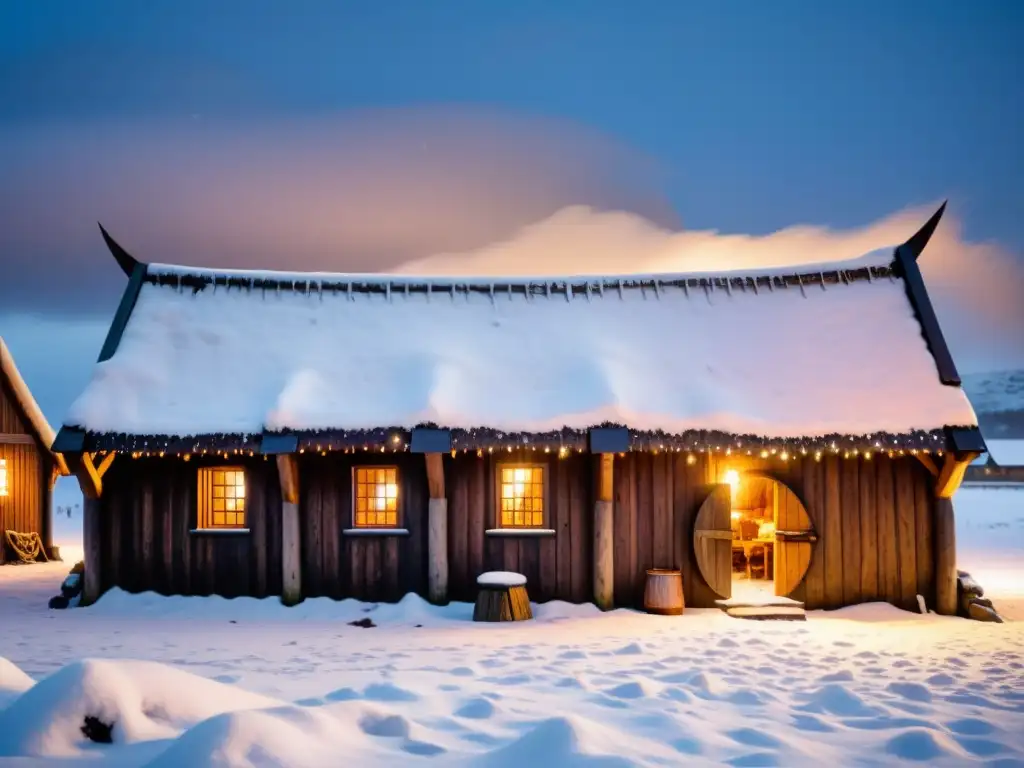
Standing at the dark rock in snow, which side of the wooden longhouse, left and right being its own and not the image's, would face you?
front

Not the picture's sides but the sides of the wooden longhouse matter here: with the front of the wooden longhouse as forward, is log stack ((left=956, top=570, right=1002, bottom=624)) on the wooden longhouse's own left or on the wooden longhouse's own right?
on the wooden longhouse's own left

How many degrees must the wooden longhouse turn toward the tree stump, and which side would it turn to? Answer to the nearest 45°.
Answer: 0° — it already faces it

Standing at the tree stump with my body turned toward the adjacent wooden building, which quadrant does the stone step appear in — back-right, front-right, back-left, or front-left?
back-right

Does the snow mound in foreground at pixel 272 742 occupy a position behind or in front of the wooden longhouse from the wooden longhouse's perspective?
in front

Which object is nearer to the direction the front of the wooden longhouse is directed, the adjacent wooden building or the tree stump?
the tree stump

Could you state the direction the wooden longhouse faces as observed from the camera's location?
facing the viewer

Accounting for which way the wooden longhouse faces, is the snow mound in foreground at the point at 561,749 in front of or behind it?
in front
